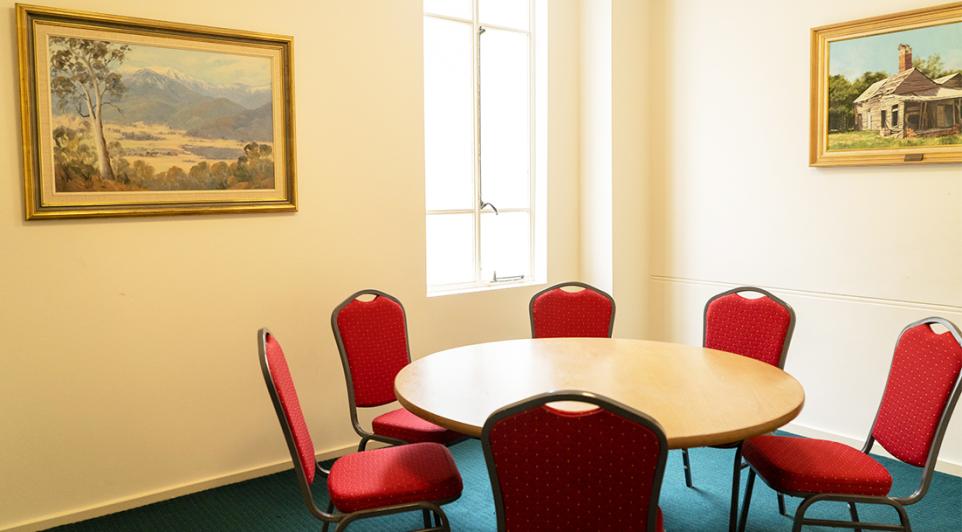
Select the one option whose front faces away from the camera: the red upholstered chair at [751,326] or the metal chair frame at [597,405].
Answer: the metal chair frame

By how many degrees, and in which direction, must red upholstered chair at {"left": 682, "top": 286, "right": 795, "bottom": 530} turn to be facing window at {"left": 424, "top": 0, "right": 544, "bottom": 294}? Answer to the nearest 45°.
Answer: approximately 90° to its right

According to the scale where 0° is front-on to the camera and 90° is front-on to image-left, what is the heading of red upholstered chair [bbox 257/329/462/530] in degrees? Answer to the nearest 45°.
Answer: approximately 270°

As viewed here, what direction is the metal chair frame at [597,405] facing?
away from the camera

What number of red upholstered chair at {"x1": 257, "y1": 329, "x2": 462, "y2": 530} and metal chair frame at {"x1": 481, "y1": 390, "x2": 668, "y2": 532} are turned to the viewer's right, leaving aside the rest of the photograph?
1

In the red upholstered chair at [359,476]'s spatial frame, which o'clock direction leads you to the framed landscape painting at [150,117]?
The framed landscape painting is roughly at 8 o'clock from the red upholstered chair.

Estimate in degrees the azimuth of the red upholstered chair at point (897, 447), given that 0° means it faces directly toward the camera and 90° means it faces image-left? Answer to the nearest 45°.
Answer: approximately 45°

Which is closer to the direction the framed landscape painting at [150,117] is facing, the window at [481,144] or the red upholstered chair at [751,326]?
the red upholstered chair
